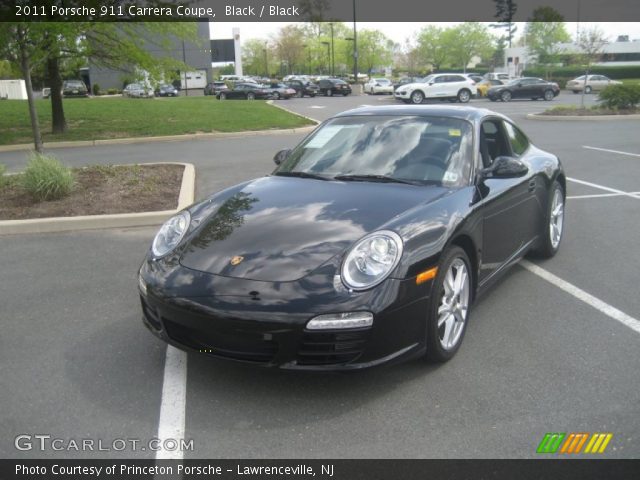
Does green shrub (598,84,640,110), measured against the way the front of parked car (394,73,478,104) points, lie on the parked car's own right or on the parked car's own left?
on the parked car's own left

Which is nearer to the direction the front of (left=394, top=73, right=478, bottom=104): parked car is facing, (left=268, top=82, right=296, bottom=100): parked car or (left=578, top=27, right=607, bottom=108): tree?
the parked car

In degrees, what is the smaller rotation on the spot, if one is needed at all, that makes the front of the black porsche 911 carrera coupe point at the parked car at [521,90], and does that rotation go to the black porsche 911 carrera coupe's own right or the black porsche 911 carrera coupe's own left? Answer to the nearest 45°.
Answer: approximately 135° to the black porsche 911 carrera coupe's own right

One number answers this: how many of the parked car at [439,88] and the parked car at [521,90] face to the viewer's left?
2

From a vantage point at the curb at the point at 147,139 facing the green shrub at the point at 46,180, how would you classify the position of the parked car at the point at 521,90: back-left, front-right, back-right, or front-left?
back-left

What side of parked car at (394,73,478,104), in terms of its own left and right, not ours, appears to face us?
left

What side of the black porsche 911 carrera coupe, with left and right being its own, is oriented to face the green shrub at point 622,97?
back

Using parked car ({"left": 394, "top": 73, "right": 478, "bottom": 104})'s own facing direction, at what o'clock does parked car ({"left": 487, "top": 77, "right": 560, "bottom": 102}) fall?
parked car ({"left": 487, "top": 77, "right": 560, "bottom": 102}) is roughly at 5 o'clock from parked car ({"left": 394, "top": 73, "right": 478, "bottom": 104}).

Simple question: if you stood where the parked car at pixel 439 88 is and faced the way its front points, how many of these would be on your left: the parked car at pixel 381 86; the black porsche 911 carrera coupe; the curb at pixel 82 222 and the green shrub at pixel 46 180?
3

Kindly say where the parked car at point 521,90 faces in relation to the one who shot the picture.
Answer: facing to the left of the viewer

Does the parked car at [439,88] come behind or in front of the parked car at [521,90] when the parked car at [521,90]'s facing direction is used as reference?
in front

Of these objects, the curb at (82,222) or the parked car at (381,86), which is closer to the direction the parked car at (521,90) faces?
the parked car

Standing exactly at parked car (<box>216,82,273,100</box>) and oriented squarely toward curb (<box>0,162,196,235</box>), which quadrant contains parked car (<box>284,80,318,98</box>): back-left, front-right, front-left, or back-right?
back-left

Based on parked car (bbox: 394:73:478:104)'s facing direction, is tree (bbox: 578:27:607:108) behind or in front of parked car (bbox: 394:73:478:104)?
behind
